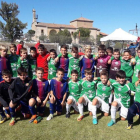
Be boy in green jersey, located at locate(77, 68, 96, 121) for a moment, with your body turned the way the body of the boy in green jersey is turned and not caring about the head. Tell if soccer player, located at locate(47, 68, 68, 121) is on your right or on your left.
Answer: on your right

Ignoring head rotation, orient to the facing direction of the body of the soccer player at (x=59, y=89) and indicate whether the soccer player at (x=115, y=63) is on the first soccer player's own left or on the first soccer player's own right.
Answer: on the first soccer player's own left

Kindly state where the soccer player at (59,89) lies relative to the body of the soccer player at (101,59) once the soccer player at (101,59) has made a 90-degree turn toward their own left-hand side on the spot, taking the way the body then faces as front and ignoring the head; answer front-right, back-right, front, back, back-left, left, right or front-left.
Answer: back-right

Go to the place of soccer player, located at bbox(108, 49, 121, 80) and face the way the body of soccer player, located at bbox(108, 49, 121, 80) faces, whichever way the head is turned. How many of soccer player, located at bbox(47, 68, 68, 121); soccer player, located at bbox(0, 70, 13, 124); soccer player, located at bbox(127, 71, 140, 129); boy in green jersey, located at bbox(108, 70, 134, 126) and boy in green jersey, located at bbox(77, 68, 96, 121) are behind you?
0

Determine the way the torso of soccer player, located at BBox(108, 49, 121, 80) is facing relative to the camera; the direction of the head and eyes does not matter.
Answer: toward the camera

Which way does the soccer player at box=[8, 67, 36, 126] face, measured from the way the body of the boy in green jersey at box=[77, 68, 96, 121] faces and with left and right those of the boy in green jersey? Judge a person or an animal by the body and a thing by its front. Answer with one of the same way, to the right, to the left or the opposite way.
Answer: the same way

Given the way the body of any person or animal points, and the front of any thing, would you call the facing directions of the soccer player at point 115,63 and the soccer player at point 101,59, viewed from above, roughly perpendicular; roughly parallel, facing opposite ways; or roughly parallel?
roughly parallel

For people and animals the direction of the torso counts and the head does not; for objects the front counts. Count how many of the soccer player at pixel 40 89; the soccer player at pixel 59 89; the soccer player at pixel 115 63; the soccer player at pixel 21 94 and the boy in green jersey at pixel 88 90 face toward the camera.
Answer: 5

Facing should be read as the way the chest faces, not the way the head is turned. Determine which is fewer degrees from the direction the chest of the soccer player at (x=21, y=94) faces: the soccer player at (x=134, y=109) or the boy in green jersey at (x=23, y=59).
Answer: the soccer player

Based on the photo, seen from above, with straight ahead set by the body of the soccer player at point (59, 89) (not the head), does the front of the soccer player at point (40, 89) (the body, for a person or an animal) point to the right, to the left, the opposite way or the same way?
the same way

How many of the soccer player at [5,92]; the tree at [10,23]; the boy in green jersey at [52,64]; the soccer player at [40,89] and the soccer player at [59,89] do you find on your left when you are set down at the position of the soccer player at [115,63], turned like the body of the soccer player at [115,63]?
0

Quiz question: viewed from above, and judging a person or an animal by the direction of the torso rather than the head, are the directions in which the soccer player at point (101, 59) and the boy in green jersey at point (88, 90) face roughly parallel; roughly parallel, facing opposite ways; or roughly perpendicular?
roughly parallel

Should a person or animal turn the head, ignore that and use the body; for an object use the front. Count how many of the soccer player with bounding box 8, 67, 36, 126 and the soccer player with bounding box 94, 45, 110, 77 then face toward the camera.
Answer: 2

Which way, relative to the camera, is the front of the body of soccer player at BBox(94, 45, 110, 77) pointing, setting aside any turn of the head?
toward the camera

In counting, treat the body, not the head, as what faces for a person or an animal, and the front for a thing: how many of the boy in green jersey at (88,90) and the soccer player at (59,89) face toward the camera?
2
